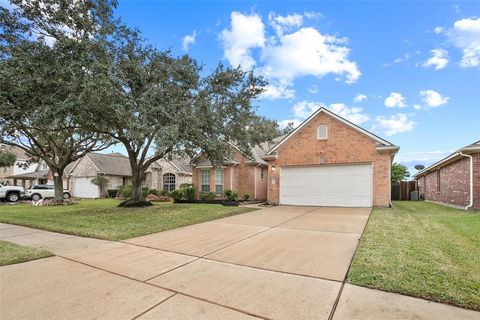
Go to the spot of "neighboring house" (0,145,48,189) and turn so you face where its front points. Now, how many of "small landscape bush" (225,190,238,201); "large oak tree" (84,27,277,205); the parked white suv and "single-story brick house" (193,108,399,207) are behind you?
0

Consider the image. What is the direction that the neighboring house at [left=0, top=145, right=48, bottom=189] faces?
toward the camera

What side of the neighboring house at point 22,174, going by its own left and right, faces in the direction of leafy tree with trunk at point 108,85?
front

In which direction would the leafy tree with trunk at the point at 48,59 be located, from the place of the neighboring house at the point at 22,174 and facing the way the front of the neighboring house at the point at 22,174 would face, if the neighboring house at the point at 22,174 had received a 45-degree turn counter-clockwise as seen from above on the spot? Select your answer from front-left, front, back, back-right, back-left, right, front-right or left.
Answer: front-right

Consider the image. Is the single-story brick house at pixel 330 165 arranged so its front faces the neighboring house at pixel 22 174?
no

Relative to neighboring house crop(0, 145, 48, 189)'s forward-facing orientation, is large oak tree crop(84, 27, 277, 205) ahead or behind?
ahead

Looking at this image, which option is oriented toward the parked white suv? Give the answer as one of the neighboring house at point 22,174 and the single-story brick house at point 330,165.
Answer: the neighboring house

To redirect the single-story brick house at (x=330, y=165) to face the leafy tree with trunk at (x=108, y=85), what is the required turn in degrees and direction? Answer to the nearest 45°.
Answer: approximately 45° to its right

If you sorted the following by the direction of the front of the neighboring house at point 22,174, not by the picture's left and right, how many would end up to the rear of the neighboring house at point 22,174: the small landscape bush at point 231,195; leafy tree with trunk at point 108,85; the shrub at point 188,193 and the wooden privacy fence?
0

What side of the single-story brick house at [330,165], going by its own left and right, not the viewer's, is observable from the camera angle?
front

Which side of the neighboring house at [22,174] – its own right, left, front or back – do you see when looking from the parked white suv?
front

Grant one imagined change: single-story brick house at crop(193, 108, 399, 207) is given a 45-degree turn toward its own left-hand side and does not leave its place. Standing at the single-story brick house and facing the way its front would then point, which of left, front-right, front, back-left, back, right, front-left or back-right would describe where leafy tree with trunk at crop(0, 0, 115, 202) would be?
right

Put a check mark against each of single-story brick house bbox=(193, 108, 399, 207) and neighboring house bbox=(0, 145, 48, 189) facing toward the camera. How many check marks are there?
2

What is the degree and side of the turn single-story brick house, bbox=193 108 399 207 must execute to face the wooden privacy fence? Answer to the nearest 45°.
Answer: approximately 135° to its left

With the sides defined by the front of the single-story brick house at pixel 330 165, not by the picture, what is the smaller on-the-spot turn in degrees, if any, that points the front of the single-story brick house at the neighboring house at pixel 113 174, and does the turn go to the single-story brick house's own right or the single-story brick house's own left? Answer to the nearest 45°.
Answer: approximately 135° to the single-story brick house's own right
